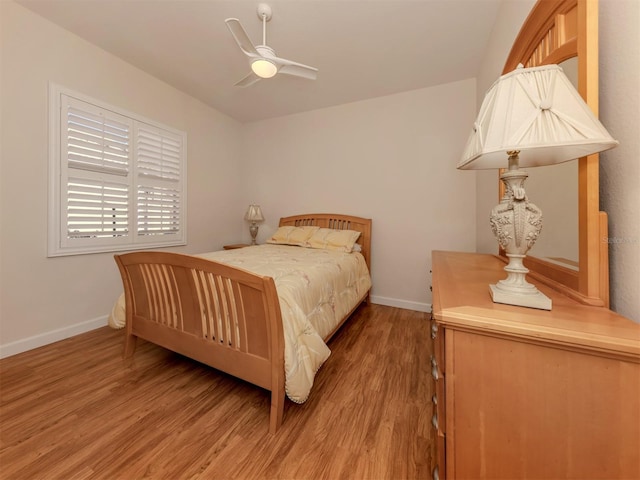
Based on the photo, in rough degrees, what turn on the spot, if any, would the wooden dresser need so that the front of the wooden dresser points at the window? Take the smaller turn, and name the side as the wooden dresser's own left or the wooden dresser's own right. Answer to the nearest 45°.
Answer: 0° — it already faces it

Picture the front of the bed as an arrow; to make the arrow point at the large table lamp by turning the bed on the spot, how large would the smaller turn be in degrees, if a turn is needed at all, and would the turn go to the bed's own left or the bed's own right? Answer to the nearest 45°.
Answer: approximately 90° to the bed's own left

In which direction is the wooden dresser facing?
to the viewer's left

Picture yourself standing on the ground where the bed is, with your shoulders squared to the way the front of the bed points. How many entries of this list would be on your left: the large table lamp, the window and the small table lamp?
1

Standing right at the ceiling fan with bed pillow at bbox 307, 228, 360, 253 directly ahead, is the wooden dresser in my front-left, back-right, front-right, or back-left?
back-right

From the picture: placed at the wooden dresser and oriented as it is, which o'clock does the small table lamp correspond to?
The small table lamp is roughly at 1 o'clock from the wooden dresser.

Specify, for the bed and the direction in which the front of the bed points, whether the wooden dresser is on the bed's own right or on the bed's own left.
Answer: on the bed's own left

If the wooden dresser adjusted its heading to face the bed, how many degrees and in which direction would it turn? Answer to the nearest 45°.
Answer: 0° — it already faces it

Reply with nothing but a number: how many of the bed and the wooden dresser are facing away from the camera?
0

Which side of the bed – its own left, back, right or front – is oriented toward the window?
right

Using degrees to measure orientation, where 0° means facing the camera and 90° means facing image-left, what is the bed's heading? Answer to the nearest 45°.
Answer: approximately 45°

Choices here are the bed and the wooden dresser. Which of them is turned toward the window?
the wooden dresser

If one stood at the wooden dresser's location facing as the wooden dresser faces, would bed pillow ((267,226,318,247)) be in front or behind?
in front

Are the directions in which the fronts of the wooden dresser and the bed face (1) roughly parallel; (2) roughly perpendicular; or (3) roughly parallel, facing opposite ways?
roughly perpendicular

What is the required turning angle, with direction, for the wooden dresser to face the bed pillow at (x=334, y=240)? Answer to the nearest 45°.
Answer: approximately 45° to its right
